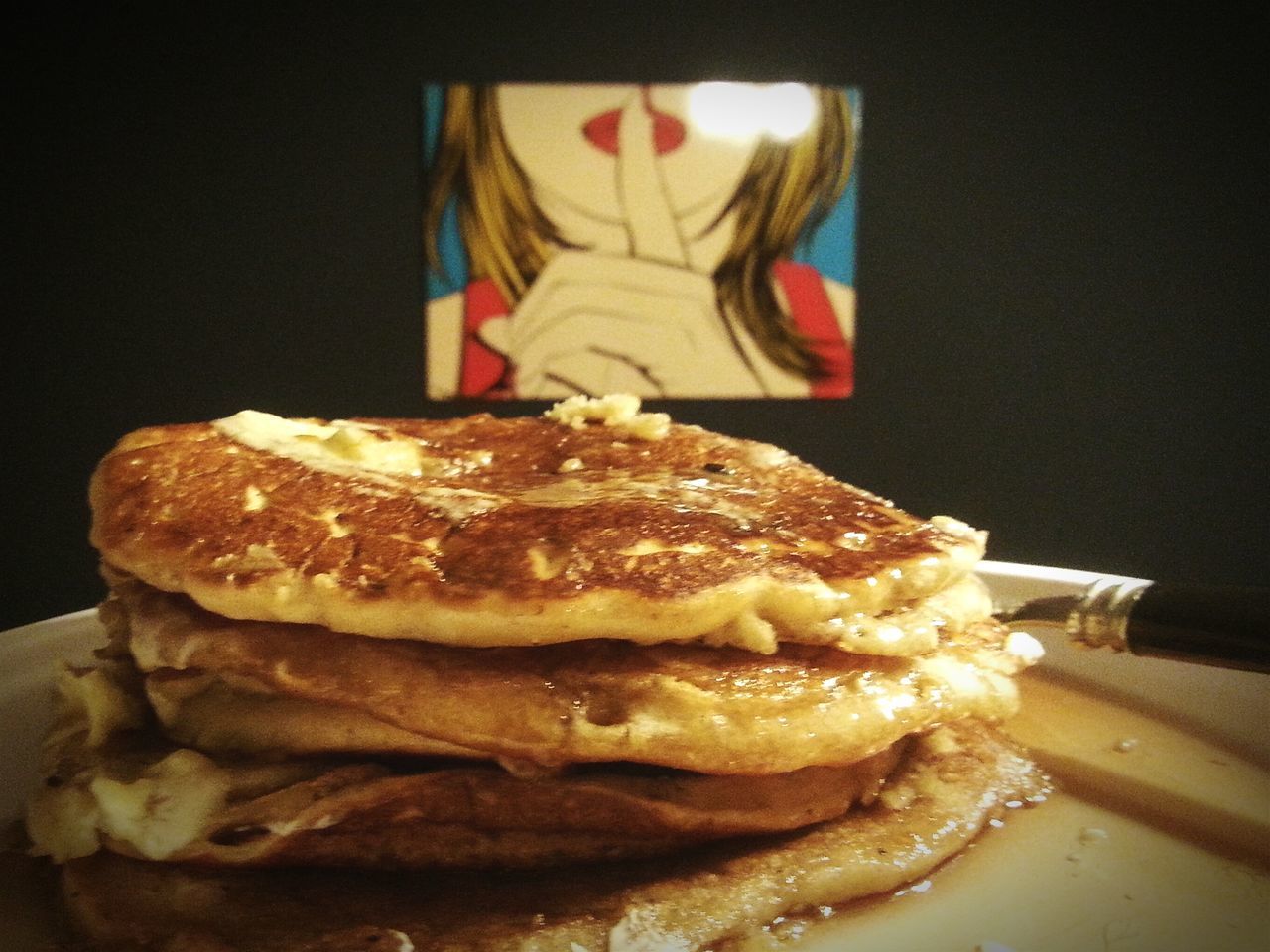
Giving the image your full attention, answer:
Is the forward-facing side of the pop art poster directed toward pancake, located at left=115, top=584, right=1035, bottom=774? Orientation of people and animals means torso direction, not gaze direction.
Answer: yes

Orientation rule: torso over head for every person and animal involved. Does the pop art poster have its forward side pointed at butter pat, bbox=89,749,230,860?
yes

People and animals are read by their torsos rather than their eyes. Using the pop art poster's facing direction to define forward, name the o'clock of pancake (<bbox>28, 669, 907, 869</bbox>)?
The pancake is roughly at 12 o'clock from the pop art poster.

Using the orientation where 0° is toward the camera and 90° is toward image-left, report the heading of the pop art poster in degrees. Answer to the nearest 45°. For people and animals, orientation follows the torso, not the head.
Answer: approximately 0°

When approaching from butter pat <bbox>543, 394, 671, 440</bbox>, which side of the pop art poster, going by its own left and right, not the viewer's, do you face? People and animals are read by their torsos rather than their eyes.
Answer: front

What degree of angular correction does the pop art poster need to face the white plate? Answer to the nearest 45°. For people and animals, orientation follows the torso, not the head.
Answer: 0° — it already faces it

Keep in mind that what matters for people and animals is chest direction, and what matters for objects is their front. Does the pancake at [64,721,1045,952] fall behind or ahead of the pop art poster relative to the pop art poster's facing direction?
ahead

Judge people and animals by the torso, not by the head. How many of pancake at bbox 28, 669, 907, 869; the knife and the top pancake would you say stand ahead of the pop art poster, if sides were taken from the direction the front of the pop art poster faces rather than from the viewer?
3

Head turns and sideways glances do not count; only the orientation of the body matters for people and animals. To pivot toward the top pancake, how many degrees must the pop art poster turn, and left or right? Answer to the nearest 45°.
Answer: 0° — it already faces it

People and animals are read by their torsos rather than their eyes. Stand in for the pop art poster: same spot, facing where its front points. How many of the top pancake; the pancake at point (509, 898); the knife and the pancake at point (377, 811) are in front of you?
4

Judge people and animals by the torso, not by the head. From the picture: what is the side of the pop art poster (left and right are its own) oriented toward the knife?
front
